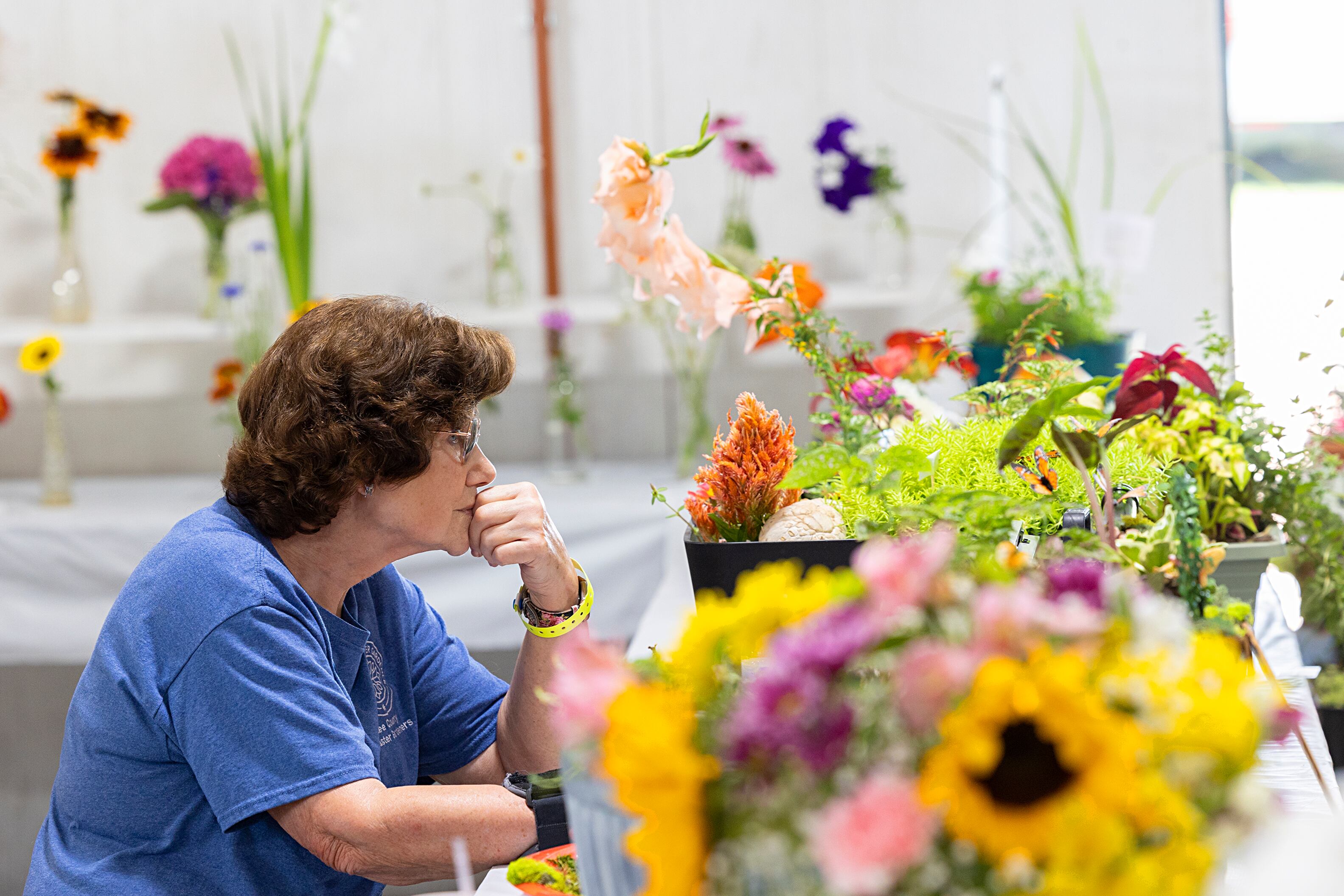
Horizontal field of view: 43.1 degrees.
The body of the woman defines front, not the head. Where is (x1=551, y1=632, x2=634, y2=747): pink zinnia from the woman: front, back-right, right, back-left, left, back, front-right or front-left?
right

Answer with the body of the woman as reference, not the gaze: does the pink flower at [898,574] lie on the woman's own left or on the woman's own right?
on the woman's own right

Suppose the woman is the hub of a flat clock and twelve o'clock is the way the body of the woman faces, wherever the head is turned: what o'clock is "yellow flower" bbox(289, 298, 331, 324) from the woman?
The yellow flower is roughly at 9 o'clock from the woman.

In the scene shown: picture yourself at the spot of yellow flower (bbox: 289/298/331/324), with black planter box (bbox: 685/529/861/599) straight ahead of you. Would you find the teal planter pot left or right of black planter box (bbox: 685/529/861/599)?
left

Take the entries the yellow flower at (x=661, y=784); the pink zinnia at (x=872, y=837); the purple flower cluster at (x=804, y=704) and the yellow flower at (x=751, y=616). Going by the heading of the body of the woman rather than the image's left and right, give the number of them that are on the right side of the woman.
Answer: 4

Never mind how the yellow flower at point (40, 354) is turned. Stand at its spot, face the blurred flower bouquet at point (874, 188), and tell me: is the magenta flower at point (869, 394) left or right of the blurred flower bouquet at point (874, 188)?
right

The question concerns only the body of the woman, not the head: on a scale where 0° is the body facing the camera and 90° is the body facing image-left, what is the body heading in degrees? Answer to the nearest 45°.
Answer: approximately 270°

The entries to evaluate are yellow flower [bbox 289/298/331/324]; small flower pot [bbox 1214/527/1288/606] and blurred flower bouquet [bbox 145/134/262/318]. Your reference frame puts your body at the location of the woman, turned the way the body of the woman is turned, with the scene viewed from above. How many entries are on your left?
2

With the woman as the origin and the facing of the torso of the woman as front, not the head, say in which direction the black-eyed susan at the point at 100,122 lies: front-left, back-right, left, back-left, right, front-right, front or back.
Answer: left

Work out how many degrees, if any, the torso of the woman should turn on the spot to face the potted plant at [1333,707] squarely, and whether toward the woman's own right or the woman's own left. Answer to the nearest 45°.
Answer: approximately 45° to the woman's own left

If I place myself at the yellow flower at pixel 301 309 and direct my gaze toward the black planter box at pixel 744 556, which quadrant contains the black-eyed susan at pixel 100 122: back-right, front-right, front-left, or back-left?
back-right

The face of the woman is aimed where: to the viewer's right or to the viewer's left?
to the viewer's right
